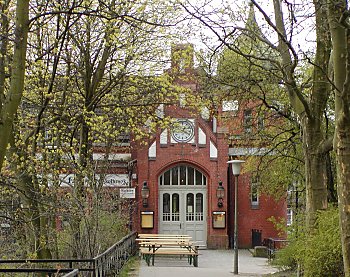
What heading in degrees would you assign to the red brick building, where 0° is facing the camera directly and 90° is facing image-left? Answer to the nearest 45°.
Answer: approximately 0°

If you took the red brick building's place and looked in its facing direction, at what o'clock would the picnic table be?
The picnic table is roughly at 12 o'clock from the red brick building.

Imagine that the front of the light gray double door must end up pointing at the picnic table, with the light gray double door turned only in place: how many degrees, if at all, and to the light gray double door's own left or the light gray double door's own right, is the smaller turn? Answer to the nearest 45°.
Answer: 0° — it already faces it

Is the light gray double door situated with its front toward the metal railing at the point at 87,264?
yes

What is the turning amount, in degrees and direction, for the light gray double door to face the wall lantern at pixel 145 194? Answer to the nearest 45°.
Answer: approximately 45° to its right

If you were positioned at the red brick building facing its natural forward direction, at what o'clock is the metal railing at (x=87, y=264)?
The metal railing is roughly at 12 o'clock from the red brick building.

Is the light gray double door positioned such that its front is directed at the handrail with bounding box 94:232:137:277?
yes

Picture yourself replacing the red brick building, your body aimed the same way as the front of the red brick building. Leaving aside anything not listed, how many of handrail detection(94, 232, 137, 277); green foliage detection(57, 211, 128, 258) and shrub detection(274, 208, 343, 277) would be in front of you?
3

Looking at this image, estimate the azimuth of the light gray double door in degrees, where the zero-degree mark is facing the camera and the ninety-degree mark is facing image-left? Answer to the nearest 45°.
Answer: approximately 0°
